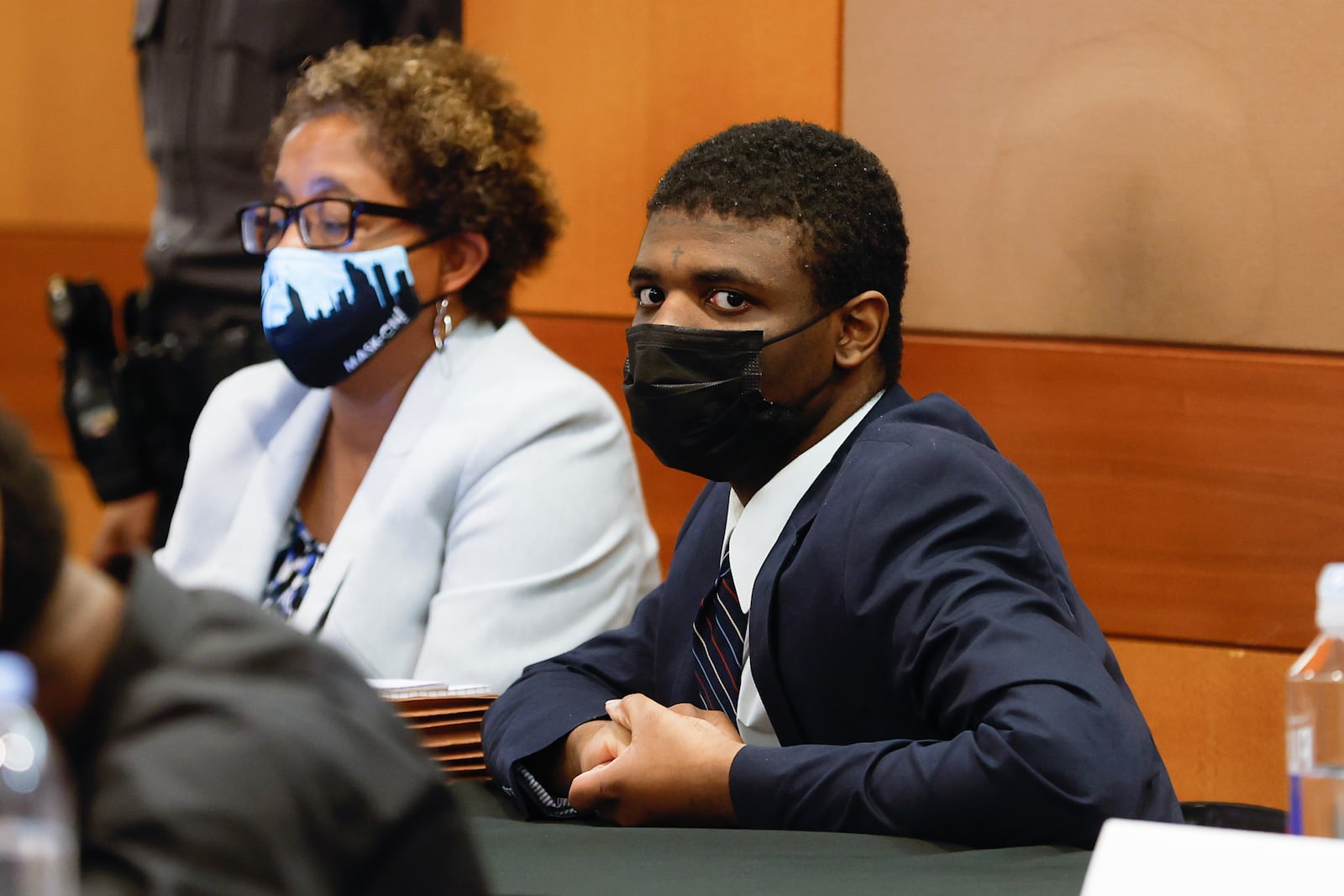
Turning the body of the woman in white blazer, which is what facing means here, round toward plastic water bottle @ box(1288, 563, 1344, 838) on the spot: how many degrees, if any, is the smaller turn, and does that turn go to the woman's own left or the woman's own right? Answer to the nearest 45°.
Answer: approximately 90° to the woman's own left

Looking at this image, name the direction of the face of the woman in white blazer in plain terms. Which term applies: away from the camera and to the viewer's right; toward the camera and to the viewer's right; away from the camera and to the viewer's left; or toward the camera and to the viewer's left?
toward the camera and to the viewer's left

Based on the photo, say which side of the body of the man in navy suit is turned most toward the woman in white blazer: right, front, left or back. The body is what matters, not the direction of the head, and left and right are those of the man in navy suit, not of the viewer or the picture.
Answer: right

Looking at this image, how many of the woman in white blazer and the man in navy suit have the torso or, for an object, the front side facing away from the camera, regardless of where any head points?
0

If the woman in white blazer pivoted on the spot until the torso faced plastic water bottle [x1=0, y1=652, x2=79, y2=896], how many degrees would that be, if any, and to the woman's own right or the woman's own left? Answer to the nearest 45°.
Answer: approximately 45° to the woman's own left

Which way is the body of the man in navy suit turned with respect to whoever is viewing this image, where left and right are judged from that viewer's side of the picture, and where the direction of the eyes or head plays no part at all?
facing the viewer and to the left of the viewer

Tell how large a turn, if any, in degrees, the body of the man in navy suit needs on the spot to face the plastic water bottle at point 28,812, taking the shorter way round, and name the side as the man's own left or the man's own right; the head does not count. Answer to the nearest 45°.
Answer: approximately 45° to the man's own left

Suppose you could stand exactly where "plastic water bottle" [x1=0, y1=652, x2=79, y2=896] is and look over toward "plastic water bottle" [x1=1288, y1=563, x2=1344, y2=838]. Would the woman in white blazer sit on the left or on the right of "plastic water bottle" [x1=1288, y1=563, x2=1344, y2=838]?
left
